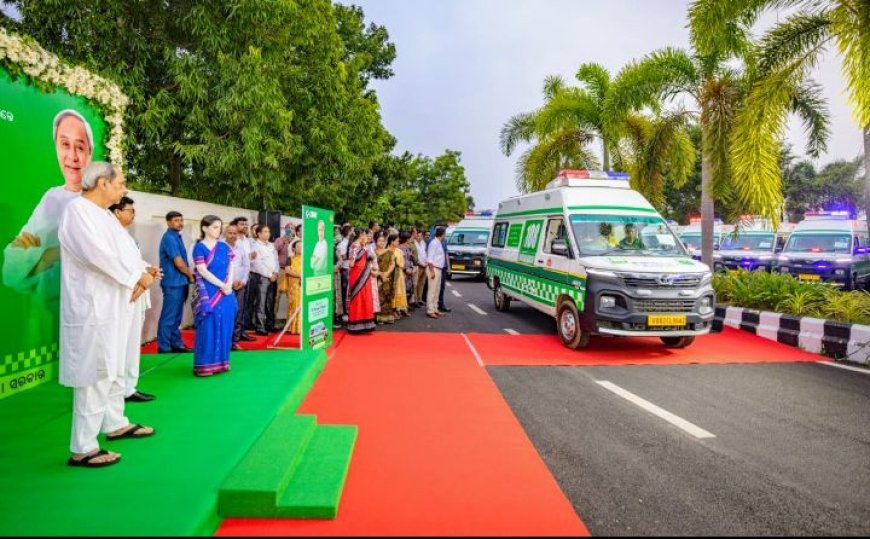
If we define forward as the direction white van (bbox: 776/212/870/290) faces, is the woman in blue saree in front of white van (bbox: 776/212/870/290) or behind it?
in front

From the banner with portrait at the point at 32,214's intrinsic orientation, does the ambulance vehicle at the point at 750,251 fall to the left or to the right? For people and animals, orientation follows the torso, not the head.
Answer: on its left

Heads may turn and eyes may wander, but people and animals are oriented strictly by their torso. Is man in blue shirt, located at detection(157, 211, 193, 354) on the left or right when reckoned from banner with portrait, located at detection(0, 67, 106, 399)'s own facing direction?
on its left

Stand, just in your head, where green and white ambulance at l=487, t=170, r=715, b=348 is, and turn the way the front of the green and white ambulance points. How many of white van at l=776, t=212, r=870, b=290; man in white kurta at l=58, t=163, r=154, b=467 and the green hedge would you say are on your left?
2

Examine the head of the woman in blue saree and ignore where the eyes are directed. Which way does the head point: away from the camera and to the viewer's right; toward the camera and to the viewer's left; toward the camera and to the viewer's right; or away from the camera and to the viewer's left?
toward the camera and to the viewer's right

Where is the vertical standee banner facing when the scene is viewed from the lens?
facing the viewer and to the right of the viewer

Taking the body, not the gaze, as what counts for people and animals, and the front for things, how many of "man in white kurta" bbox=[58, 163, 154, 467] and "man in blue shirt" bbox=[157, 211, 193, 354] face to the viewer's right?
2

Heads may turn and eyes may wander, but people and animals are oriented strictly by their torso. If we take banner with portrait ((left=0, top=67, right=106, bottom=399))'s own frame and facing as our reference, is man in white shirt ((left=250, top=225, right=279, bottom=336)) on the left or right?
on its left

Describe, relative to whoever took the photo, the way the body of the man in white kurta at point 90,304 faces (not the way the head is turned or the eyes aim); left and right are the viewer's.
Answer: facing to the right of the viewer

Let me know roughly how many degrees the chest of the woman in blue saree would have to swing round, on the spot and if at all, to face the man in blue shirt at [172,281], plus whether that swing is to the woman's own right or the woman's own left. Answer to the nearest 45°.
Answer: approximately 135° to the woman's own left

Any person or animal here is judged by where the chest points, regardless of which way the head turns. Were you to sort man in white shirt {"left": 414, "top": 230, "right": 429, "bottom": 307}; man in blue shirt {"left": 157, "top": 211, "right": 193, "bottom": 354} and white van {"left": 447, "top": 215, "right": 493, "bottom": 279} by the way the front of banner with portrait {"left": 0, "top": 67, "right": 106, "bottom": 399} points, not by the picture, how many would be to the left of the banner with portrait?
3

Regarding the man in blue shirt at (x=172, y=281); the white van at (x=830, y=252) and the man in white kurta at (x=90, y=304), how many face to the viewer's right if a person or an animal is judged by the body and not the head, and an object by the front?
2

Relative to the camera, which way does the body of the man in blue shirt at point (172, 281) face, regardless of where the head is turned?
to the viewer's right
